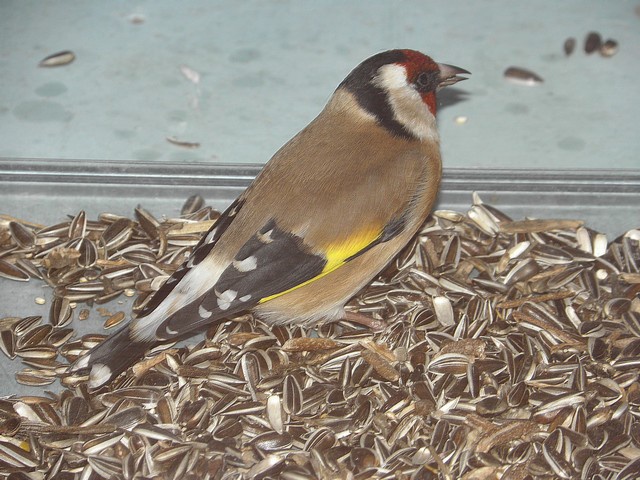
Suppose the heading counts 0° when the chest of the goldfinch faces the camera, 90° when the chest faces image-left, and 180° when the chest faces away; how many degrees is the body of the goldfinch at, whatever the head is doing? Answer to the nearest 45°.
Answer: approximately 225°
